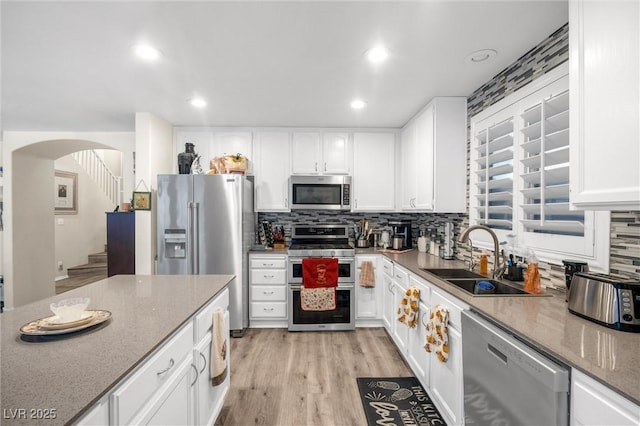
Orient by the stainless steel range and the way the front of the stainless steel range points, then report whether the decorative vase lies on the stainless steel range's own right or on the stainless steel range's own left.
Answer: on the stainless steel range's own right

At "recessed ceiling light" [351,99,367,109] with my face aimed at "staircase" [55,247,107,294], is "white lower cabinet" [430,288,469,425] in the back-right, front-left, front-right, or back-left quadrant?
back-left

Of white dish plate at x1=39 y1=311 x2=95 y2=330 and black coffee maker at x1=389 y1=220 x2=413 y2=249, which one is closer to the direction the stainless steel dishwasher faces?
the white dish plate

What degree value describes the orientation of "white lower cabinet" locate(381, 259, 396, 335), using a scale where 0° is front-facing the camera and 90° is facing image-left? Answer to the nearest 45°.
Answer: approximately 90°

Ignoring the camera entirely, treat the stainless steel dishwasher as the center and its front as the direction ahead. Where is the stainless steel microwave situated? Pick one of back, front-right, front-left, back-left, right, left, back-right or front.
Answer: right

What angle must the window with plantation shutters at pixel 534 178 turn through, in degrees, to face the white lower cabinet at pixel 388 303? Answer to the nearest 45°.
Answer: approximately 90° to its right

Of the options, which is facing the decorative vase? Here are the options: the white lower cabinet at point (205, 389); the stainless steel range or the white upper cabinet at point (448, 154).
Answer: the white upper cabinet

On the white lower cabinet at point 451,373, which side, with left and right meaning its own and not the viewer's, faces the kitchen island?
front

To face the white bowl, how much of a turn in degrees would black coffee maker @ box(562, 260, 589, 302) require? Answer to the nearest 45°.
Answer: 0° — it already faces it
